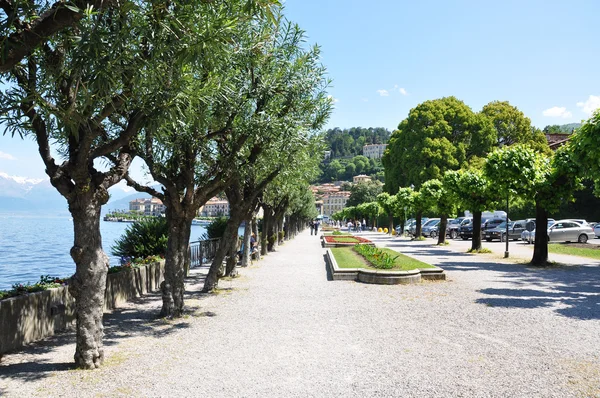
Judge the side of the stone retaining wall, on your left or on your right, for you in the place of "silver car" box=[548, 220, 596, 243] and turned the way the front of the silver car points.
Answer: on your left

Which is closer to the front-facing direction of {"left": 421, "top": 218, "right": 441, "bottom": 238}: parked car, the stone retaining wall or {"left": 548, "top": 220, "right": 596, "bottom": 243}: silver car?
the stone retaining wall

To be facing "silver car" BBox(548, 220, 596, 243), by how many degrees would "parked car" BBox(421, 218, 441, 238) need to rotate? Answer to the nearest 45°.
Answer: approximately 90° to its left

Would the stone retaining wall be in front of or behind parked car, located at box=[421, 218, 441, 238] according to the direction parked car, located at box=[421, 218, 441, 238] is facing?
in front

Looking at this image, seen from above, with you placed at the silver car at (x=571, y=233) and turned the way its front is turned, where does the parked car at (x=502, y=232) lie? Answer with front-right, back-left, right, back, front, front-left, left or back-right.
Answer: front-right

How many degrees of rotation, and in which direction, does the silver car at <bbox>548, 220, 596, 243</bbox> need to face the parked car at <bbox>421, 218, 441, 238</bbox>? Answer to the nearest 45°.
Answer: approximately 45° to its right

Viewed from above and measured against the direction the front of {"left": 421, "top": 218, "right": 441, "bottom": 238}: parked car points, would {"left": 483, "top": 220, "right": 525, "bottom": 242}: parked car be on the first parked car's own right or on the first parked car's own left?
on the first parked car's own left

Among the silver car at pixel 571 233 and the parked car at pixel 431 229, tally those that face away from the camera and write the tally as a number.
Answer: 0

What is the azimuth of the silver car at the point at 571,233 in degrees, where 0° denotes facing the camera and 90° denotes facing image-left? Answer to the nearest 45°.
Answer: approximately 90°

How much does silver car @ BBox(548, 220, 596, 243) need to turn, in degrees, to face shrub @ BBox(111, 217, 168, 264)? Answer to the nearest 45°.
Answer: approximately 45° to its left
